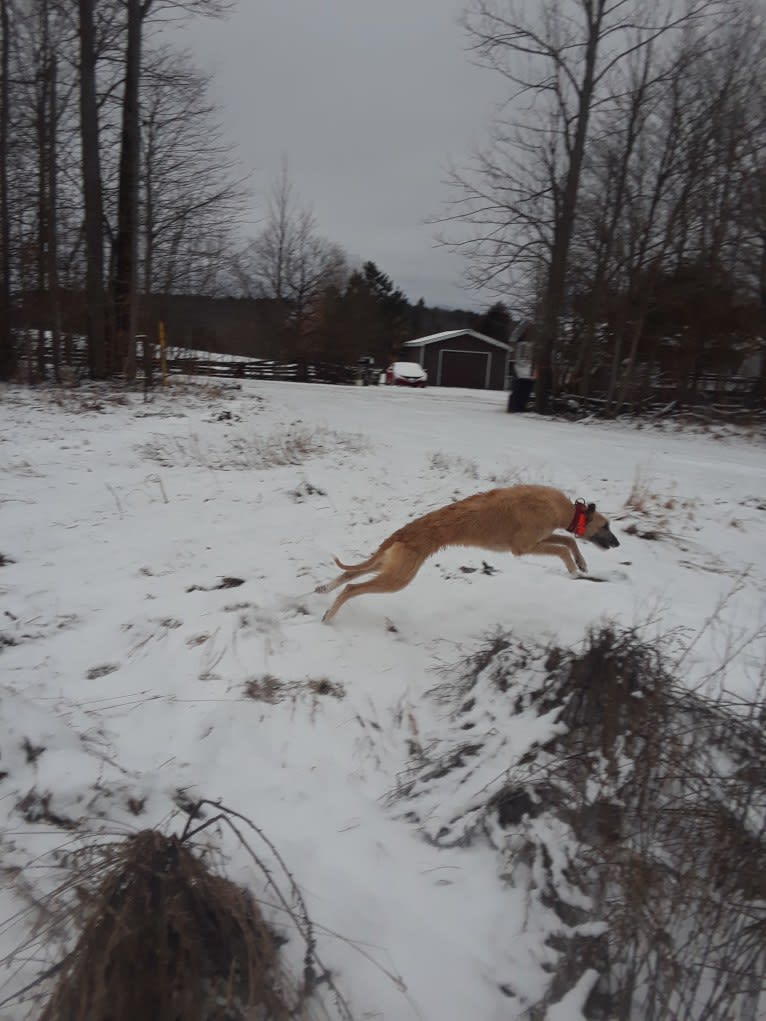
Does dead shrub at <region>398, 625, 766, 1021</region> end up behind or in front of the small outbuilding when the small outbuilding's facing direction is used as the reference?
in front

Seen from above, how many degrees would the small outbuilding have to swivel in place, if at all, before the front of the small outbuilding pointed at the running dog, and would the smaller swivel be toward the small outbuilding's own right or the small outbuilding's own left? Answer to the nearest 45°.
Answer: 0° — it already faces it

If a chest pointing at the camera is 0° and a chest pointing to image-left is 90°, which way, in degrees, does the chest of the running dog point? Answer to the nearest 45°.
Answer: approximately 270°

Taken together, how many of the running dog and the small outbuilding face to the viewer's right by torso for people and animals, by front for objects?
1

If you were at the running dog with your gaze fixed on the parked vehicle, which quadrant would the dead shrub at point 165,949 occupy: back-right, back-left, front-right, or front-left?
back-left

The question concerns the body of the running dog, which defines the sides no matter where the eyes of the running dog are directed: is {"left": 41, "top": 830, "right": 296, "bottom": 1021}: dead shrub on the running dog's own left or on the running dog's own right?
on the running dog's own right

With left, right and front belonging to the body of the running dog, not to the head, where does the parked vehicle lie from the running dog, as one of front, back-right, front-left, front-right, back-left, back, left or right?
left

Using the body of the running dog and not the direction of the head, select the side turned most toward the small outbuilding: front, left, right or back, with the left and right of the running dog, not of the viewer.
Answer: left

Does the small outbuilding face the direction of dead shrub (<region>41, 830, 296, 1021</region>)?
yes

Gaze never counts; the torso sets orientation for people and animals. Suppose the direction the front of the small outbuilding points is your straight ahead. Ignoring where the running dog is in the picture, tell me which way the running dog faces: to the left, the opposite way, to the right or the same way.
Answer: to the left

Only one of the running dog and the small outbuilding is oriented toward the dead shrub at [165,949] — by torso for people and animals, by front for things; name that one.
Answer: the small outbuilding

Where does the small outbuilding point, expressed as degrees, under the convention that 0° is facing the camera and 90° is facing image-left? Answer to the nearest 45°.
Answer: approximately 0°
